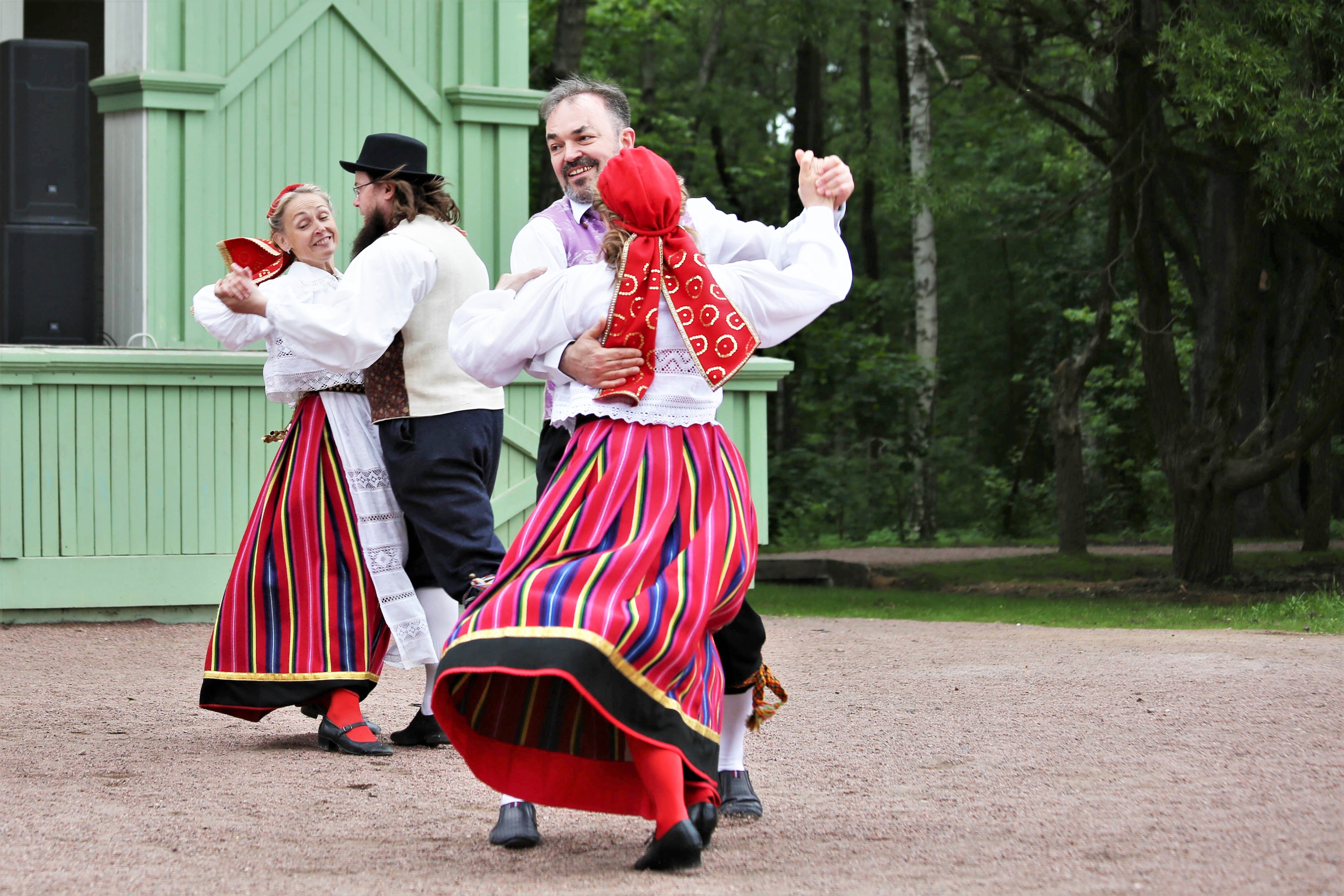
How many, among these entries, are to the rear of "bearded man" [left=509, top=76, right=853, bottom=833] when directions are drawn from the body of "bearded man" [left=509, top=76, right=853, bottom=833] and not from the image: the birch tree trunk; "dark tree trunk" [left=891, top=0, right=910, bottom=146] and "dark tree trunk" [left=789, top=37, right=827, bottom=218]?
3

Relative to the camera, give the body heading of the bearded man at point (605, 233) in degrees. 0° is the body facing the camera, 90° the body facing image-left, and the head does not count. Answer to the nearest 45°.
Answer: approximately 0°

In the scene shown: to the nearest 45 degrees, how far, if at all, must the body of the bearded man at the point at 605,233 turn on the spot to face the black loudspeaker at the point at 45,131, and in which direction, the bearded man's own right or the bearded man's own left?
approximately 135° to the bearded man's own right

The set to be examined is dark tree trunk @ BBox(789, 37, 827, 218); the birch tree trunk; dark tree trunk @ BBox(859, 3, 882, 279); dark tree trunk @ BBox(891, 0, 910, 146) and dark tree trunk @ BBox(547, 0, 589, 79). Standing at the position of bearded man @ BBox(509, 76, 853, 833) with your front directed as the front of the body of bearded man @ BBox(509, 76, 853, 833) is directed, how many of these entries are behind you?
5

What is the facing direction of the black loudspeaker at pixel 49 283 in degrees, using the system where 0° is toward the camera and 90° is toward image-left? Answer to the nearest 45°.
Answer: approximately 0°

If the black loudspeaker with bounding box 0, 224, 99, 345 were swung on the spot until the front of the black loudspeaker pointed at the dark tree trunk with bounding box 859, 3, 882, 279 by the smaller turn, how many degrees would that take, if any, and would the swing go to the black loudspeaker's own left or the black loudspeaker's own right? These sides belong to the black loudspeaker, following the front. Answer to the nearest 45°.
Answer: approximately 135° to the black loudspeaker's own left

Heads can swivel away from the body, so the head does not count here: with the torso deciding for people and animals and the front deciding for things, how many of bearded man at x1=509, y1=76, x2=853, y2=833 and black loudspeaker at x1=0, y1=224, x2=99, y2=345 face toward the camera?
2

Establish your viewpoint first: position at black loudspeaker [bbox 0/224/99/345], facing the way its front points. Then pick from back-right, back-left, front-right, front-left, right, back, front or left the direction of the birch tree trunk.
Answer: back-left

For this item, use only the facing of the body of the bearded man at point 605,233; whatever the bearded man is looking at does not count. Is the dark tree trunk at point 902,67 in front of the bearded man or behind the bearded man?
behind

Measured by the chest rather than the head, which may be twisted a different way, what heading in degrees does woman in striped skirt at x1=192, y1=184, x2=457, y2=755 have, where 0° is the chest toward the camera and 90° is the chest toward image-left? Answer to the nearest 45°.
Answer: approximately 315°

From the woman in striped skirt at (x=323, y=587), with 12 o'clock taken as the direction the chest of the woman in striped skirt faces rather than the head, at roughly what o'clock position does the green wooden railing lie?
The green wooden railing is roughly at 7 o'clock from the woman in striped skirt.

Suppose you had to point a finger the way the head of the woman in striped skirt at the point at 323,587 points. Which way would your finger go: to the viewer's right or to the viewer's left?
to the viewer's right

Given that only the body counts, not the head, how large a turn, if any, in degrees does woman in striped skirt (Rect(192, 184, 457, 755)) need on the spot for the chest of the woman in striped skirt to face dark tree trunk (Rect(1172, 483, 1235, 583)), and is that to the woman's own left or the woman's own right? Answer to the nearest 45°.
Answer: approximately 90° to the woman's own left
